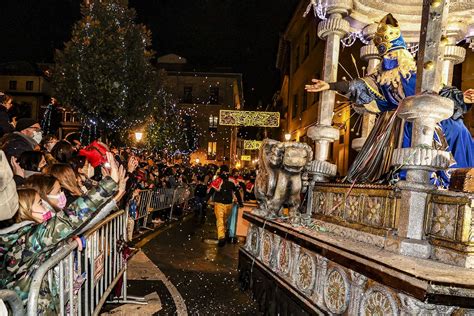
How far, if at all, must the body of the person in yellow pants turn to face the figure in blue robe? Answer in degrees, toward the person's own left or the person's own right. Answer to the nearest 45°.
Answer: approximately 135° to the person's own right

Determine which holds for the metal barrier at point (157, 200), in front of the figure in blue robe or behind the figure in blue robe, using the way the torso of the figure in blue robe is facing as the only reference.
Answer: in front

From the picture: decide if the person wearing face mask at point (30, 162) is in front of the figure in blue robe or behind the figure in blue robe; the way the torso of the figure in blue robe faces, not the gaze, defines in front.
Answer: in front

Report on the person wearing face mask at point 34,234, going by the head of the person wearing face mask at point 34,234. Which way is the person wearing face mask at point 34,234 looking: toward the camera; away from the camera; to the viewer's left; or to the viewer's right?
to the viewer's right

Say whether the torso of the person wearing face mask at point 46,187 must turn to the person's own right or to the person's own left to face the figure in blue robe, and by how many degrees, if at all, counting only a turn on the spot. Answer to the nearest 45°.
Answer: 0° — they already face them

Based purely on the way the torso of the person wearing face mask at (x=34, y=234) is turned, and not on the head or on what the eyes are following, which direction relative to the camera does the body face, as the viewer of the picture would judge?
to the viewer's right

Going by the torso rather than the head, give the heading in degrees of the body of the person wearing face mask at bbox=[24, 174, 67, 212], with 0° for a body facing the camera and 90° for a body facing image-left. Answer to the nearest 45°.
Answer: approximately 270°

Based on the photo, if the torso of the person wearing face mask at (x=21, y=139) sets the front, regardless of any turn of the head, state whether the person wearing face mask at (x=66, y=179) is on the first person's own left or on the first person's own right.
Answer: on the first person's own right

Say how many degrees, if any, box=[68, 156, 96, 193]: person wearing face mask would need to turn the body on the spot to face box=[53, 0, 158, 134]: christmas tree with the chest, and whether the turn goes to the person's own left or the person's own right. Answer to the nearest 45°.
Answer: approximately 90° to the person's own left

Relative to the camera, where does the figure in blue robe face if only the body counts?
to the viewer's left

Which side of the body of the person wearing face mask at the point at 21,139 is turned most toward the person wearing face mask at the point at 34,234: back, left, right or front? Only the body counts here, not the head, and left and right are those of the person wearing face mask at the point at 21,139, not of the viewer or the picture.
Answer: right
